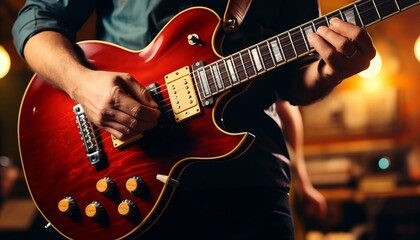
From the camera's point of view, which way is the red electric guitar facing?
toward the camera

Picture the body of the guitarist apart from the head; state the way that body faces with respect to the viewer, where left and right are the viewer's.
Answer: facing the viewer
